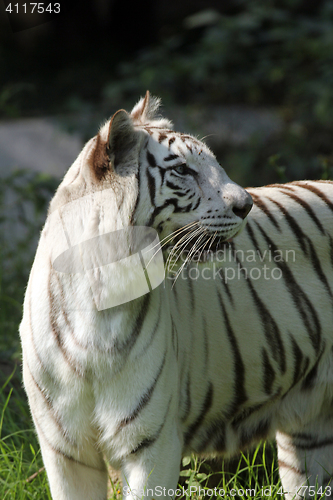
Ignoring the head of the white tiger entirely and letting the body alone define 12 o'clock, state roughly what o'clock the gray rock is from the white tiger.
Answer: The gray rock is roughly at 4 o'clock from the white tiger.

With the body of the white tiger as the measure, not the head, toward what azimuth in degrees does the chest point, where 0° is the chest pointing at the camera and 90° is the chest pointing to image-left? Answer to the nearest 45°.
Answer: approximately 45°
